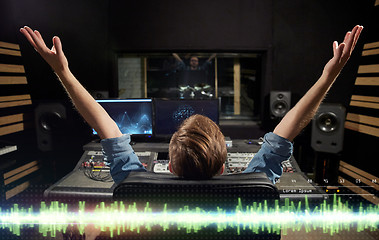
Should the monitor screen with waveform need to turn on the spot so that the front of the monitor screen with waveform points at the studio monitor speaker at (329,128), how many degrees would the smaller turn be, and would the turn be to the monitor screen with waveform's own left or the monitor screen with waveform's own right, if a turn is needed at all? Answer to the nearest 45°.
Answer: approximately 90° to the monitor screen with waveform's own left

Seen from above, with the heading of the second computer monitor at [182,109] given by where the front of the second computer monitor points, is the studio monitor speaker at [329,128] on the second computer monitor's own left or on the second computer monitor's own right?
on the second computer monitor's own left

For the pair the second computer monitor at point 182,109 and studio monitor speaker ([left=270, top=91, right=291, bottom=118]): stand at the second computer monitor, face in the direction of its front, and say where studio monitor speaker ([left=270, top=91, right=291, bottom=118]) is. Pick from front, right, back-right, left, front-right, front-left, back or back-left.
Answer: back-left

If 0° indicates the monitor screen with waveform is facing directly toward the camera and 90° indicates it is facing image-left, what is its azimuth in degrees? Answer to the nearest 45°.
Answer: approximately 0°

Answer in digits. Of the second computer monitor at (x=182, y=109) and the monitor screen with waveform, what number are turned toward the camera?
2

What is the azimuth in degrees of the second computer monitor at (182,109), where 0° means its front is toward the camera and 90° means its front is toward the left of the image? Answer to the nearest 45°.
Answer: approximately 0°
